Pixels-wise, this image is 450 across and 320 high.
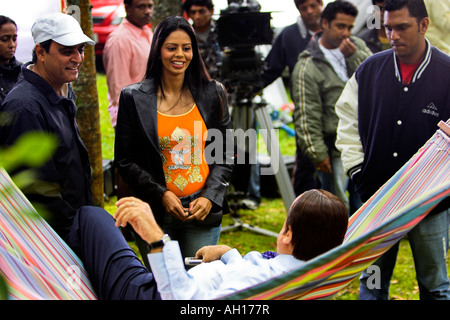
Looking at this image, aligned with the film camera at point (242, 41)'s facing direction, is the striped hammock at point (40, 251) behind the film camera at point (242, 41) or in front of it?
in front

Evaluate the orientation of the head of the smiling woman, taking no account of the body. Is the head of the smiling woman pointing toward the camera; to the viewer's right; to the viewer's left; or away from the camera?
toward the camera

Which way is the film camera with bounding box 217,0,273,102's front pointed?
toward the camera

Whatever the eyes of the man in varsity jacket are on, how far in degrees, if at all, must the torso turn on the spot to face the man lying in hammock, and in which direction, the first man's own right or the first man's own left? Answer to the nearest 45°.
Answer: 0° — they already face them

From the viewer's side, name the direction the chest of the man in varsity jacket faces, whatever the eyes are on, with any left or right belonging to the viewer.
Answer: facing the viewer and to the left of the viewer

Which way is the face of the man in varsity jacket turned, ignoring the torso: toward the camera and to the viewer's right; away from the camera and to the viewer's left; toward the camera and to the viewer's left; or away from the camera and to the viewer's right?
toward the camera and to the viewer's left

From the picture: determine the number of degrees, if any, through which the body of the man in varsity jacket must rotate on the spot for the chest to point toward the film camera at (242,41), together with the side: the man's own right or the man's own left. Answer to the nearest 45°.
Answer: approximately 90° to the man's own right

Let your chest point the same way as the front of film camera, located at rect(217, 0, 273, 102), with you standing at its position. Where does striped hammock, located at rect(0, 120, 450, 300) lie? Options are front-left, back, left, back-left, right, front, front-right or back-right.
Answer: front

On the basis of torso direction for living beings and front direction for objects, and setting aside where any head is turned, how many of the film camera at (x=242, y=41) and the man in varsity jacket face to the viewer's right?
0

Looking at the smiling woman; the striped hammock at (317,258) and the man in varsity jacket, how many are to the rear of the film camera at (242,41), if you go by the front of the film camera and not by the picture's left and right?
0

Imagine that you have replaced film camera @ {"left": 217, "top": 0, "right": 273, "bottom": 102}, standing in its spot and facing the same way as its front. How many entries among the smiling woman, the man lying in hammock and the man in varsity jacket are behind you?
0

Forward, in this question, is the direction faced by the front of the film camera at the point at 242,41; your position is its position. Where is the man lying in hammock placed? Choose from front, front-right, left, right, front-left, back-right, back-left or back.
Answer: front
